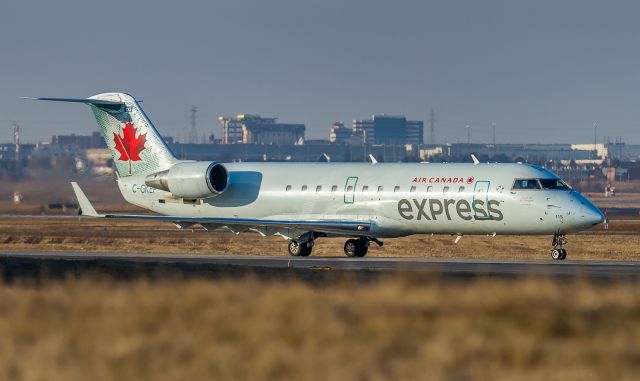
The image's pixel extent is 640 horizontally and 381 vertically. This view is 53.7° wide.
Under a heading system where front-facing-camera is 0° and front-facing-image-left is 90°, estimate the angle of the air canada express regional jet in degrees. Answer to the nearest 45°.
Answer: approximately 315°
